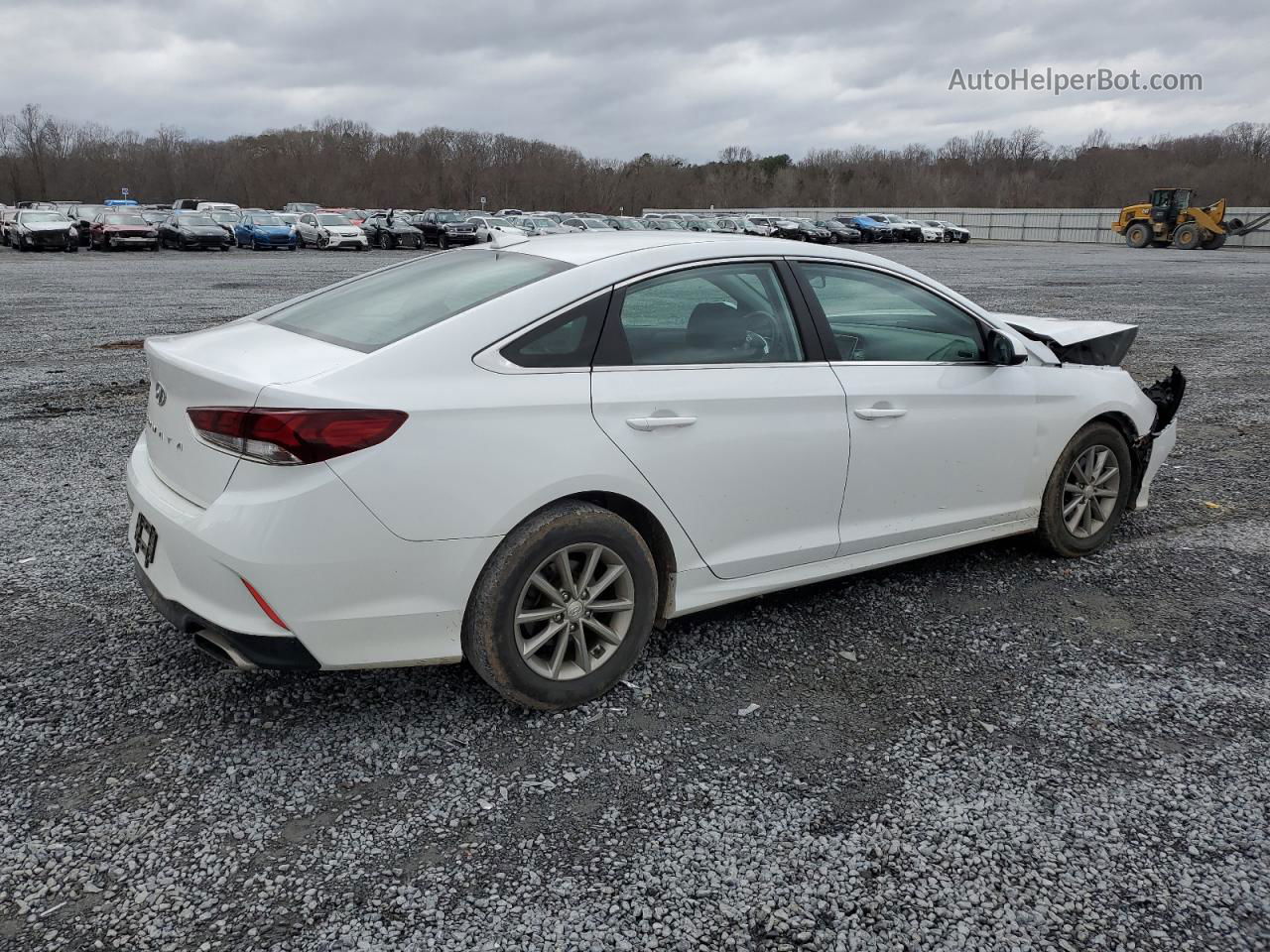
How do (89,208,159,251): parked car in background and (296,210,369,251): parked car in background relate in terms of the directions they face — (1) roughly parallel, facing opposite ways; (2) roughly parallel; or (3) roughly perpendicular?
roughly parallel

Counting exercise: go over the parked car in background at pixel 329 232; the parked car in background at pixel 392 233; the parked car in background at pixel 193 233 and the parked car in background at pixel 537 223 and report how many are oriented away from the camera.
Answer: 0

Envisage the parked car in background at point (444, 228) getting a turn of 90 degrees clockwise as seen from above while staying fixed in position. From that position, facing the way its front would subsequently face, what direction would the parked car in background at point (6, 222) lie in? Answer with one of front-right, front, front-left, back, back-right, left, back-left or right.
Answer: front-right

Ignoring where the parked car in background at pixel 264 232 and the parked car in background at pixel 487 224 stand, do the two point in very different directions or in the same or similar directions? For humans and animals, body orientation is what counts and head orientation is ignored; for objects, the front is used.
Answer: same or similar directions

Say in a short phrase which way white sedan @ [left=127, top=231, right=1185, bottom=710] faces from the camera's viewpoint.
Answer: facing away from the viewer and to the right of the viewer

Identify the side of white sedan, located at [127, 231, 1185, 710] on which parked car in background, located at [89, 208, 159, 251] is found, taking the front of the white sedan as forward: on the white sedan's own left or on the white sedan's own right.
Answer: on the white sedan's own left

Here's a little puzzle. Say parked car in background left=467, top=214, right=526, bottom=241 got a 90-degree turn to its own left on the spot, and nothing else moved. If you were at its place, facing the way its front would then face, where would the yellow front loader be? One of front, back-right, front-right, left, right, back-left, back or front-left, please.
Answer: front-right

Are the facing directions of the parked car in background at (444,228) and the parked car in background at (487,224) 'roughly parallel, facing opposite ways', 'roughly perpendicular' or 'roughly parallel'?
roughly parallel

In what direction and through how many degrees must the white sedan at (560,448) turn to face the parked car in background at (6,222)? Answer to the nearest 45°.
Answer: approximately 90° to its left

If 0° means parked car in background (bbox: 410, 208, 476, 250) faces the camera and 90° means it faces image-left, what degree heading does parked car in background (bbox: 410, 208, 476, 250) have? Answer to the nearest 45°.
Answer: approximately 315°

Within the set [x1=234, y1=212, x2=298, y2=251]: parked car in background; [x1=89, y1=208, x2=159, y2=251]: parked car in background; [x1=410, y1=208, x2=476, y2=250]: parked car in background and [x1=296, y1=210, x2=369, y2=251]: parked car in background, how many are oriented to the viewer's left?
0

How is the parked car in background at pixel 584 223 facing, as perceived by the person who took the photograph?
facing the viewer and to the right of the viewer

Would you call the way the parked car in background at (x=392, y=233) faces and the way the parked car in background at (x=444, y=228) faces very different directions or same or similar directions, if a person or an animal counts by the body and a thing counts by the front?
same or similar directions

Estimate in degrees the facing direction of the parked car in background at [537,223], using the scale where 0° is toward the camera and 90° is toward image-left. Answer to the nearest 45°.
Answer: approximately 315°
